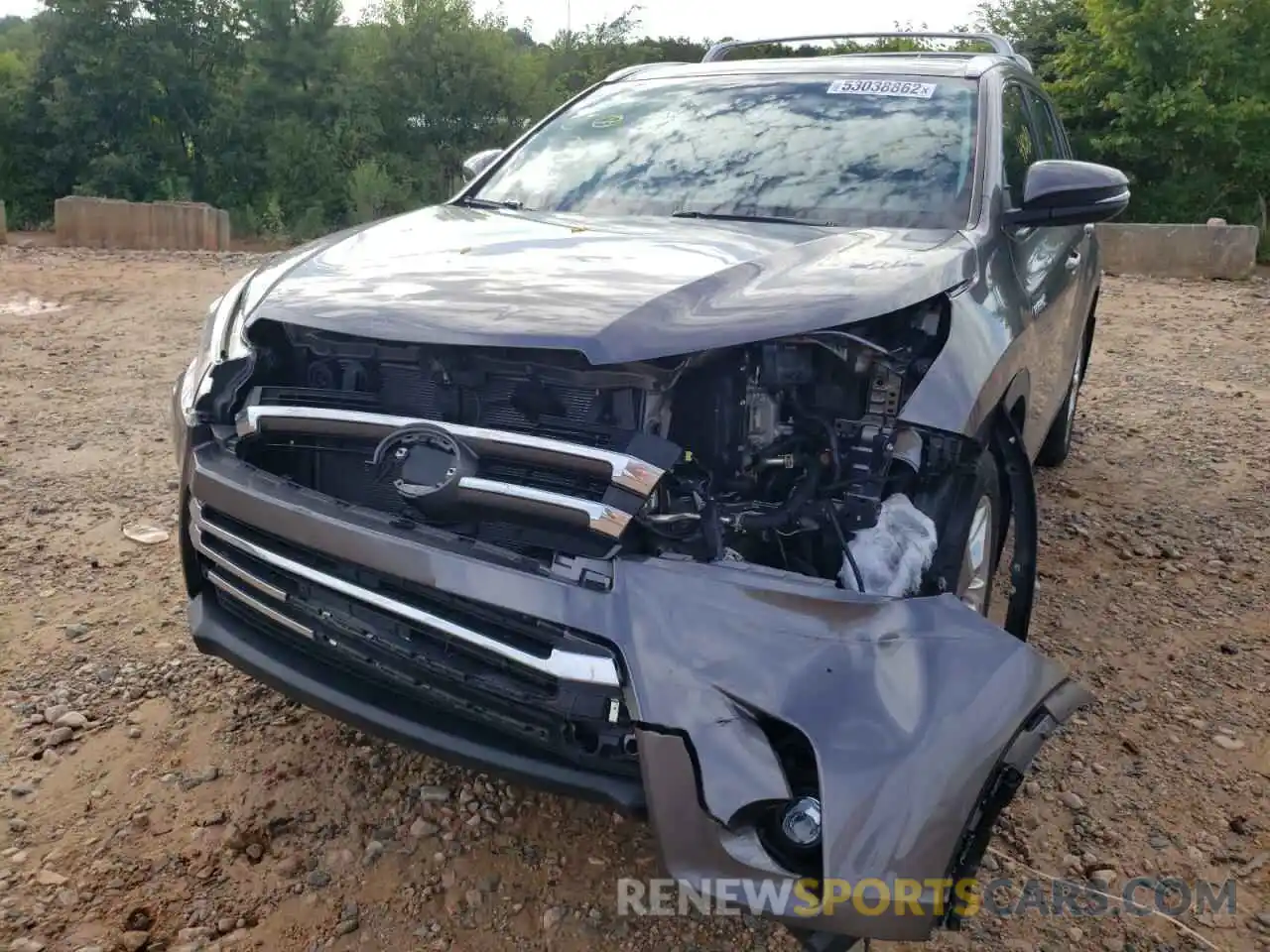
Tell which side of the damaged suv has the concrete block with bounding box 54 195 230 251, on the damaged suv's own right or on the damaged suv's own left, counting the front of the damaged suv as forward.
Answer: on the damaged suv's own right

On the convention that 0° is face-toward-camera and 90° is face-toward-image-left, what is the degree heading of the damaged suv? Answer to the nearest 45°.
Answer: approximately 45°

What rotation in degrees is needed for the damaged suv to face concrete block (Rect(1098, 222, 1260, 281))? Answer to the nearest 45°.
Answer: approximately 180°
